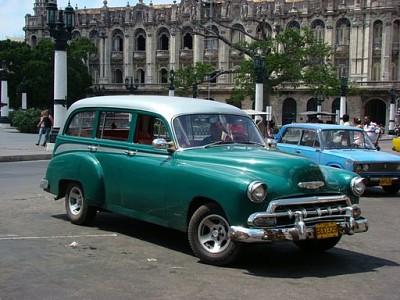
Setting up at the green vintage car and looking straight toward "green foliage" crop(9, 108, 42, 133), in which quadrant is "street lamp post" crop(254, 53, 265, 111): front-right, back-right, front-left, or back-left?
front-right

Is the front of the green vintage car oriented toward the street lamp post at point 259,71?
no

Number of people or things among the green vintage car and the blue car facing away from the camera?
0

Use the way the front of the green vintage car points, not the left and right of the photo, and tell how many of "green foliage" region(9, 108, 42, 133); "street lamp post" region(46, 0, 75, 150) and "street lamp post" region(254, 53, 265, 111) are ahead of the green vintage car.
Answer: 0

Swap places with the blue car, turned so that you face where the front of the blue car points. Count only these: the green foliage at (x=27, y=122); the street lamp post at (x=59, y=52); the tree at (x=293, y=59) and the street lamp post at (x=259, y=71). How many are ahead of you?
0

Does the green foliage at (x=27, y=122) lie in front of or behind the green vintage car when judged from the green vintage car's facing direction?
behind

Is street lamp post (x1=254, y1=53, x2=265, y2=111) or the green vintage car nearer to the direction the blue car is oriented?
the green vintage car

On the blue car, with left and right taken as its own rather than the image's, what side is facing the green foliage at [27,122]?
back

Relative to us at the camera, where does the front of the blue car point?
facing the viewer and to the right of the viewer

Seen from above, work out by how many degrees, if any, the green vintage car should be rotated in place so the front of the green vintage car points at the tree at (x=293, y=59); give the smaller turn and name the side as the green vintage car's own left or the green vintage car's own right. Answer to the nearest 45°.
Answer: approximately 135° to the green vintage car's own left

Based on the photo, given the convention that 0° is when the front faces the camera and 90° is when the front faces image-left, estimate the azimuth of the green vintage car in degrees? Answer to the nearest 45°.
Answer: approximately 315°

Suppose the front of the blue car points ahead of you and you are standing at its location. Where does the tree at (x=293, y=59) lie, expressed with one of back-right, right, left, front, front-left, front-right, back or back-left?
back-left

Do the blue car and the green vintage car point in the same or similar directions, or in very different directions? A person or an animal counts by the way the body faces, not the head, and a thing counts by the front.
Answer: same or similar directions

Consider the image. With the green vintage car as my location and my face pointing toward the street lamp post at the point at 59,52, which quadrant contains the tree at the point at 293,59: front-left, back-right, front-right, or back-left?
front-right

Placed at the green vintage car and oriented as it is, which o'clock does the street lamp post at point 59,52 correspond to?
The street lamp post is roughly at 7 o'clock from the green vintage car.
